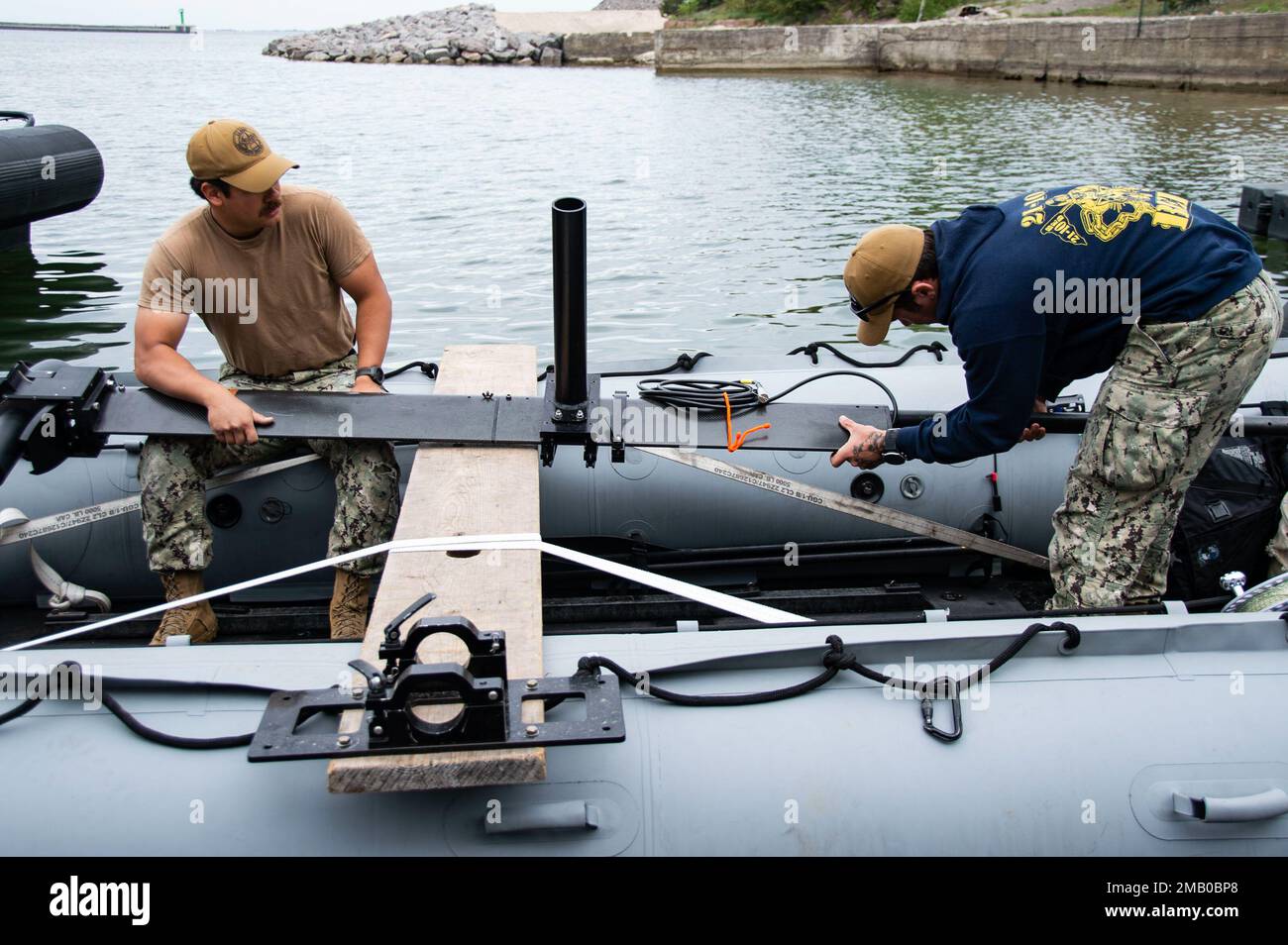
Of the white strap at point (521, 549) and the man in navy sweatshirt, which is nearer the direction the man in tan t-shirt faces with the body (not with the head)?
the white strap

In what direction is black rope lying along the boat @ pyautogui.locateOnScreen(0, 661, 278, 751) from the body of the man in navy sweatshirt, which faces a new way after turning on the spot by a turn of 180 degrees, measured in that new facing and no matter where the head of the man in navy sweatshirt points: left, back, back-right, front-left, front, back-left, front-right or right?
back-right

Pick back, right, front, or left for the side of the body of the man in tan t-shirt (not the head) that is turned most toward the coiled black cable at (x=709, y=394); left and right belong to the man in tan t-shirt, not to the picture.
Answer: left

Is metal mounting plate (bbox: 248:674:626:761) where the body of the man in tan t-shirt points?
yes

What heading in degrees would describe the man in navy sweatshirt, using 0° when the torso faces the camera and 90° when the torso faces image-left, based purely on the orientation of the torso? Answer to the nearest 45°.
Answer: approximately 90°

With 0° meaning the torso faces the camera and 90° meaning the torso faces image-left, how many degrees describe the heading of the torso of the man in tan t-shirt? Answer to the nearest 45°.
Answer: approximately 0°

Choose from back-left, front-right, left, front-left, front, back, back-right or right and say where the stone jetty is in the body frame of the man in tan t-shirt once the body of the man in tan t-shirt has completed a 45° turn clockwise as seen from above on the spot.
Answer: back-right

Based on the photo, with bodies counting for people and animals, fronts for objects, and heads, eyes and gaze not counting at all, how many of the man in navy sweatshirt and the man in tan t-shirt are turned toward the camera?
1

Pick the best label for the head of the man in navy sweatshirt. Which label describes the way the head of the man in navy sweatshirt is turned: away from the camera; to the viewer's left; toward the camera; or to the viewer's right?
to the viewer's left

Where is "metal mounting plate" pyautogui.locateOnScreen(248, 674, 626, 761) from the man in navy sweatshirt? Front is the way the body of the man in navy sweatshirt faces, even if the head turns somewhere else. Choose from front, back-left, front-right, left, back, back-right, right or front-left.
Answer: front-left
